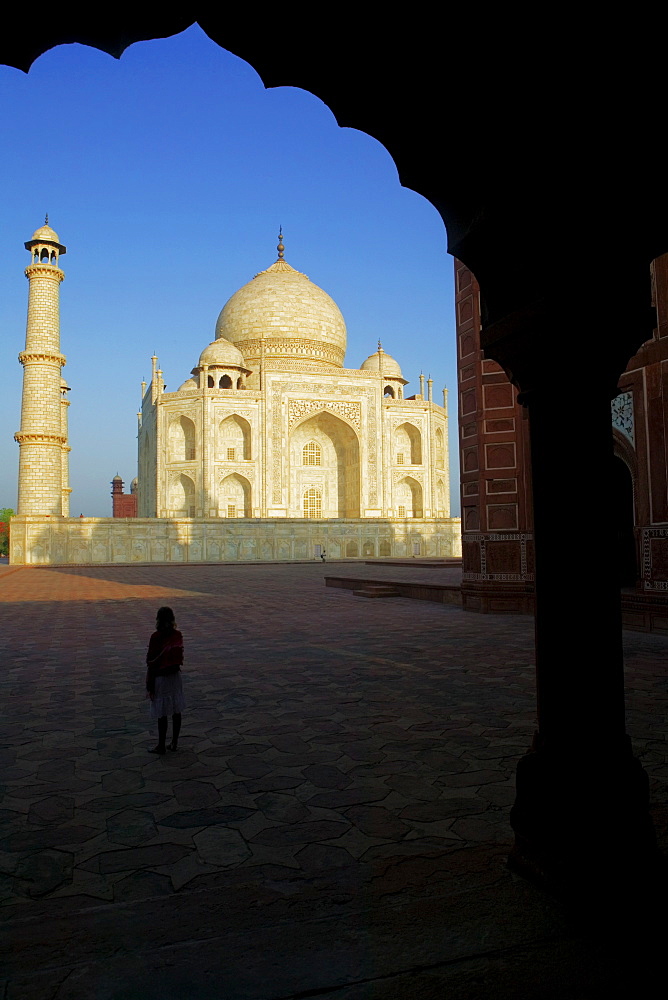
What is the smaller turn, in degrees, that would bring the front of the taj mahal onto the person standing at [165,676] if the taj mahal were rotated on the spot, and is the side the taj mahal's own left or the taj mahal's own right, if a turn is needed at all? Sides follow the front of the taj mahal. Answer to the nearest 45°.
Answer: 0° — it already faces them

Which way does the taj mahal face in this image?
toward the camera
